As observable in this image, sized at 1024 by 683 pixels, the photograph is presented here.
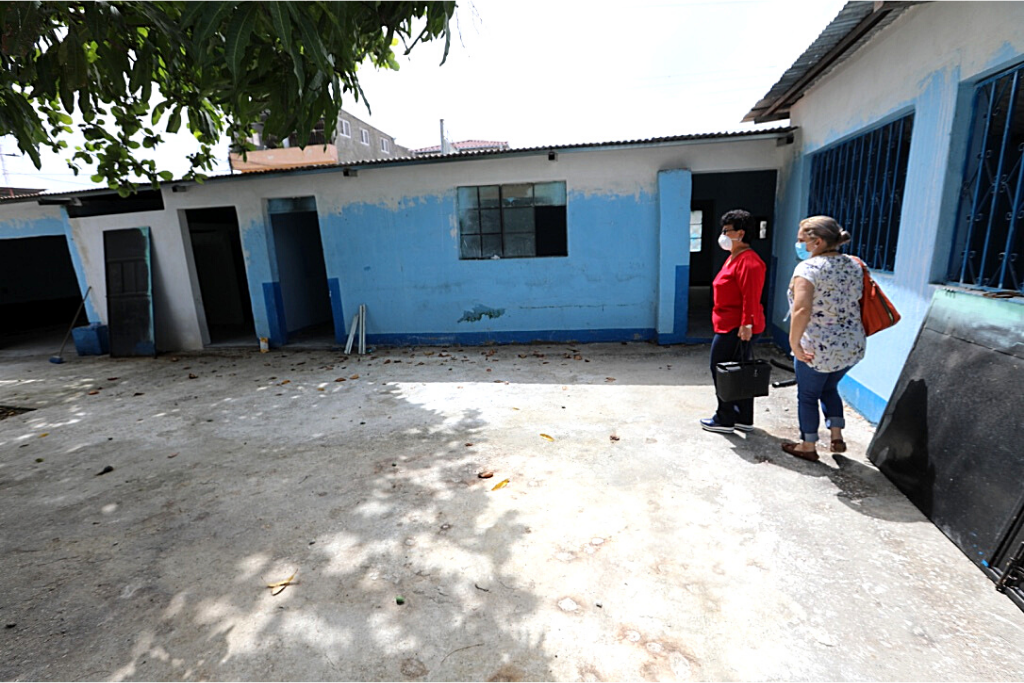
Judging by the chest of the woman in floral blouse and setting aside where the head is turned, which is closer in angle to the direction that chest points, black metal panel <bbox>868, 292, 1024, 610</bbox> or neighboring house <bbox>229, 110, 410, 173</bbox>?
the neighboring house

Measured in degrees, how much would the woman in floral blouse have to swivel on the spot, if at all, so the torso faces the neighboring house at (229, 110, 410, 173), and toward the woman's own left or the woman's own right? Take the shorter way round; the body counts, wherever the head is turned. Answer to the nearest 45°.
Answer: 0° — they already face it

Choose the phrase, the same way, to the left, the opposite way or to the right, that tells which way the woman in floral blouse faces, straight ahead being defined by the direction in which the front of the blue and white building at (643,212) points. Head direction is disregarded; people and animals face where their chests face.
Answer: the opposite way

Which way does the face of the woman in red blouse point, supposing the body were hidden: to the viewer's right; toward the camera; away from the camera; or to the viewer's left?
to the viewer's left

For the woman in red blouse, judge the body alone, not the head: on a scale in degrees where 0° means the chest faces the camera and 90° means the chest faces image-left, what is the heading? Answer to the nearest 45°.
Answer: approximately 90°

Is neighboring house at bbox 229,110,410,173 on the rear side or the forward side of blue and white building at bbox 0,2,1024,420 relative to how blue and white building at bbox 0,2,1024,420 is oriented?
on the rear side

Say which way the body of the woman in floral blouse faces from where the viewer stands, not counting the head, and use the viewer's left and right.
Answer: facing away from the viewer and to the left of the viewer

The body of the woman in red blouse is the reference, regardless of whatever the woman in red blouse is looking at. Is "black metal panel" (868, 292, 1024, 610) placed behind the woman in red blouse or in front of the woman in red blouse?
behind

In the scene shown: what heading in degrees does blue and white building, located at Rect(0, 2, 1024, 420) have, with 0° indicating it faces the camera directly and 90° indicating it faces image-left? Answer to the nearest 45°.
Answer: approximately 0°

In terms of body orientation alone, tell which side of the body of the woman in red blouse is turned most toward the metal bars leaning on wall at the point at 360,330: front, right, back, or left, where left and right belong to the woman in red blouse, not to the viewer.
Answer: front

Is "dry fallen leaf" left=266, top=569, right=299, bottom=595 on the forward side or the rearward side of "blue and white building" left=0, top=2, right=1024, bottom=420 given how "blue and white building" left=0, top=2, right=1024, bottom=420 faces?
on the forward side

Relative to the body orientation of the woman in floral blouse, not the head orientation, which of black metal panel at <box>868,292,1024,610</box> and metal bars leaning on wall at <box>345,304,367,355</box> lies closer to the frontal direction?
the metal bars leaning on wall

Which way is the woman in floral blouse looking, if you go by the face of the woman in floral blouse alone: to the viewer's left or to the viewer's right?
to the viewer's left

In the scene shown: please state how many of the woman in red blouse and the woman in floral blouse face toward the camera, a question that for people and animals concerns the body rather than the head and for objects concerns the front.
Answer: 0
